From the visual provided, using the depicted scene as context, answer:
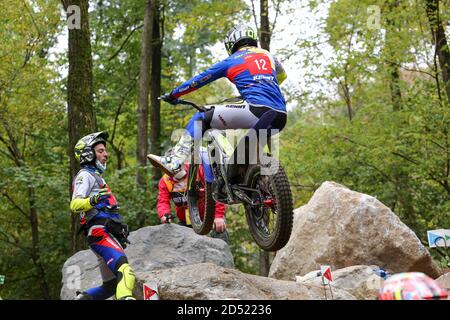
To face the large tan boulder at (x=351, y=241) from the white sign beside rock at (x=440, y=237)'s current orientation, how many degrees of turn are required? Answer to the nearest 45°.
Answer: approximately 135° to its right

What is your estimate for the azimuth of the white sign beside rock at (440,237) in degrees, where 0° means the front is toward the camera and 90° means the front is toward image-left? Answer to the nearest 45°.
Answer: approximately 0°

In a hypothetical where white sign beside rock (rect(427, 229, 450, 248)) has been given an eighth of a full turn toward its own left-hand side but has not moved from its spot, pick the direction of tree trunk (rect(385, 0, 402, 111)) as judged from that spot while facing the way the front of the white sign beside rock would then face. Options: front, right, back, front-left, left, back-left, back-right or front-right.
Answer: back-left

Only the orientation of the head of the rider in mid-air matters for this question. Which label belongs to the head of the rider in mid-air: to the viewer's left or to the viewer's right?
to the viewer's left

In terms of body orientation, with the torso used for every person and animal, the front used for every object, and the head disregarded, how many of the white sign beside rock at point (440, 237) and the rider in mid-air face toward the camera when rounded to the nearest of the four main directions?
1

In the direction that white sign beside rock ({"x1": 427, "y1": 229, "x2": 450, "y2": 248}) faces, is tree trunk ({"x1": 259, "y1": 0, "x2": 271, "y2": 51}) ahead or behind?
behind

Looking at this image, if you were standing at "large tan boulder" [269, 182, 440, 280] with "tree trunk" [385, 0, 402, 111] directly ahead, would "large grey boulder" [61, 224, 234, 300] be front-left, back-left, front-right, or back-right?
back-left

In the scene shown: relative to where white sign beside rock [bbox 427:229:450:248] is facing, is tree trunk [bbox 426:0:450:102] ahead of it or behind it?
behind

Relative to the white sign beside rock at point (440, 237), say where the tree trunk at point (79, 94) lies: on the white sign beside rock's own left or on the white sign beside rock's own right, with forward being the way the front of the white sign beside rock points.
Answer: on the white sign beside rock's own right

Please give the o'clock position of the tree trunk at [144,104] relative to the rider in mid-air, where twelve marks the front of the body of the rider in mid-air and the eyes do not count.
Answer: The tree trunk is roughly at 1 o'clock from the rider in mid-air.

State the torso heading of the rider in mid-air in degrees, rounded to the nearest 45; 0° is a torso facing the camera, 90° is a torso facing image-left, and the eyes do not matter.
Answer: approximately 135°

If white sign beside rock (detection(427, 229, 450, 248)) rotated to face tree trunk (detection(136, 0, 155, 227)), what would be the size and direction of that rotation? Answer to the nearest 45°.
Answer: approximately 135° to its right
